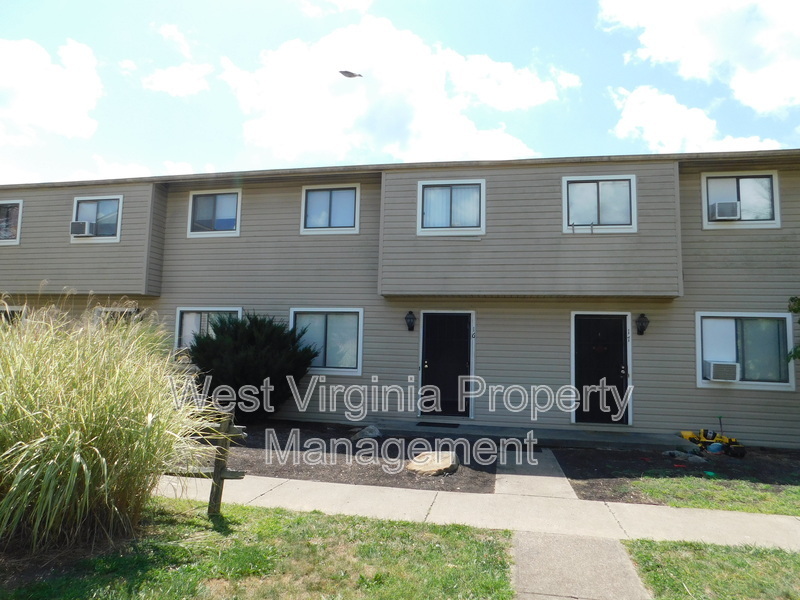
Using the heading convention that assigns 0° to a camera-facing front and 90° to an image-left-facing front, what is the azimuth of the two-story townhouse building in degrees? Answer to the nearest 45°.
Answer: approximately 0°

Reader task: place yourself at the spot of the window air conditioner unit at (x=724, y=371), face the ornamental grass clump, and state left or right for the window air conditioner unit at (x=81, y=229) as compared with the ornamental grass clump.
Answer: right
